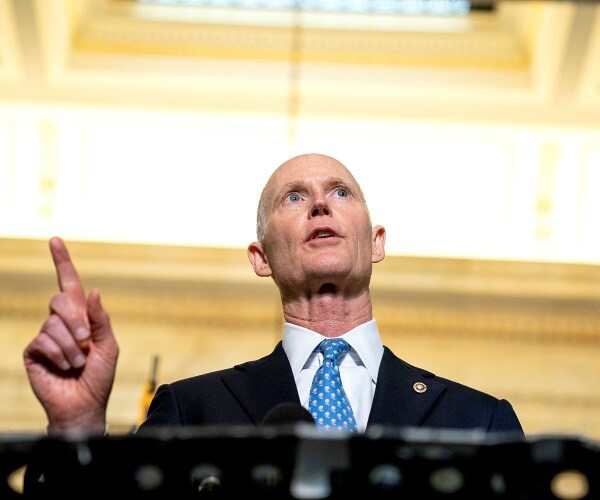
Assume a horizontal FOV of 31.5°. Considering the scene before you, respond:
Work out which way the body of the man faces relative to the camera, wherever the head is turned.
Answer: toward the camera

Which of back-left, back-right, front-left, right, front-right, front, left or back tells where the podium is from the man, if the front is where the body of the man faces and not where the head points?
front

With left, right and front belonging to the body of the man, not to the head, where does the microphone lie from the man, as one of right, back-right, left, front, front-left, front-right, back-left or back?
front
